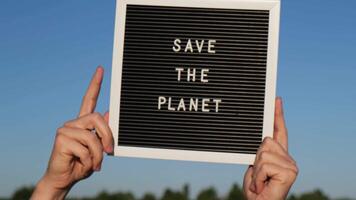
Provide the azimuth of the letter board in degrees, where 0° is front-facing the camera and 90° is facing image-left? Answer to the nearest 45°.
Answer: approximately 0°
